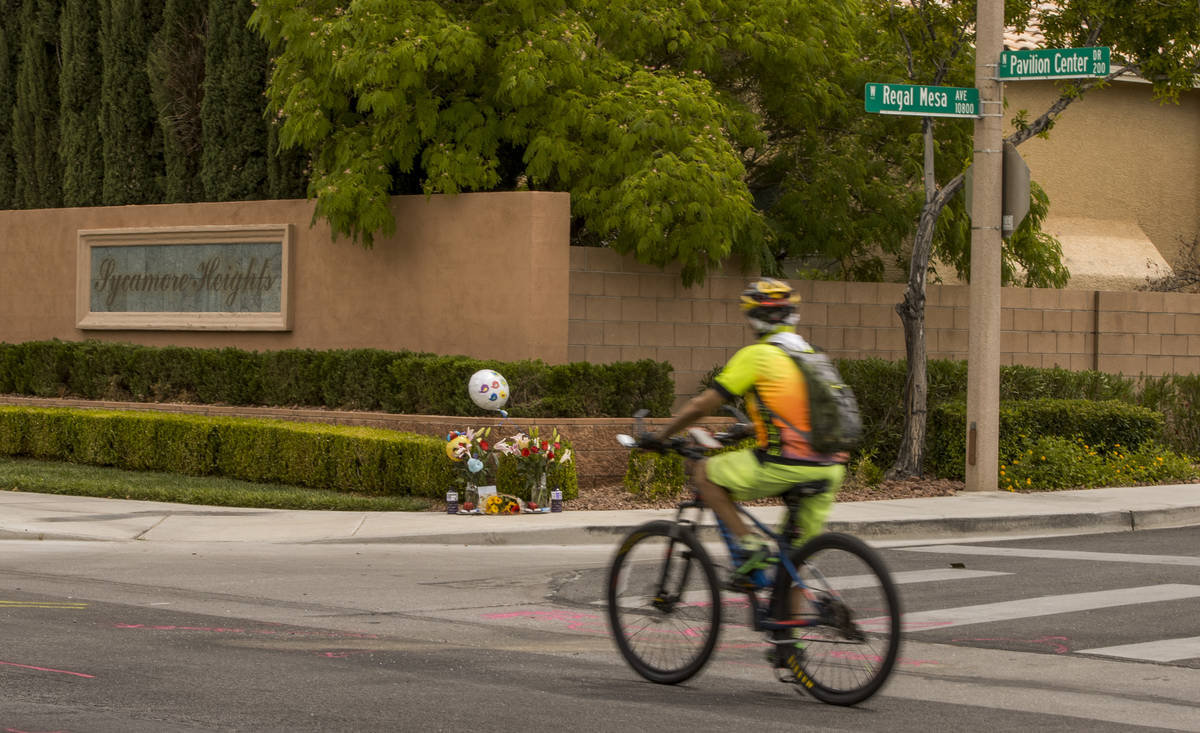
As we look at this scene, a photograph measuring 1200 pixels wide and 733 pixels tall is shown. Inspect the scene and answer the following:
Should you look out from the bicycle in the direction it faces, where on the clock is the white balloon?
The white balloon is roughly at 1 o'clock from the bicycle.

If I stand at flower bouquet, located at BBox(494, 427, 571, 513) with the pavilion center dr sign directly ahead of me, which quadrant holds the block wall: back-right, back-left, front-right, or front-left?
front-left

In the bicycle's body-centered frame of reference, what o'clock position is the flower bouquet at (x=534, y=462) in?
The flower bouquet is roughly at 1 o'clock from the bicycle.

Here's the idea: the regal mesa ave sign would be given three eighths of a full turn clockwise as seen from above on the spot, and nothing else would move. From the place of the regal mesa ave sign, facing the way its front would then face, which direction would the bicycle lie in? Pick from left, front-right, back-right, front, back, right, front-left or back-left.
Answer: left

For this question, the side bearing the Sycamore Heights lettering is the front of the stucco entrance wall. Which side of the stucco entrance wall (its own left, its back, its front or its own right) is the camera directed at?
front

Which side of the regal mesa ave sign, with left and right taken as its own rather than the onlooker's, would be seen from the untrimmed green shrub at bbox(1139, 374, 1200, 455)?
left

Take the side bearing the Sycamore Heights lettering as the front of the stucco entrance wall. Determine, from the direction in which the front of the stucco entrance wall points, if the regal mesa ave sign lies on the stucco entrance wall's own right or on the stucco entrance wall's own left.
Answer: on the stucco entrance wall's own left

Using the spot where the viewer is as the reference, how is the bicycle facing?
facing away from the viewer and to the left of the viewer

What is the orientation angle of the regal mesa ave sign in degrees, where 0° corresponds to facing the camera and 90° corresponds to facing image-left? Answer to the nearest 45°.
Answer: approximately 315°

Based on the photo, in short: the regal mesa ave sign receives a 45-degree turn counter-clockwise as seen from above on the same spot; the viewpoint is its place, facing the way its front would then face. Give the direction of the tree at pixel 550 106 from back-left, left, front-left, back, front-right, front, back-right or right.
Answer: back

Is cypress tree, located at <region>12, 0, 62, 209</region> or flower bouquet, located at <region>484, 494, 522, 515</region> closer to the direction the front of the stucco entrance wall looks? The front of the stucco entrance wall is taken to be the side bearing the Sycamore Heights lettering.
the flower bouquet

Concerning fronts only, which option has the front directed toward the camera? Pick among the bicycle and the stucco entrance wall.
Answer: the stucco entrance wall

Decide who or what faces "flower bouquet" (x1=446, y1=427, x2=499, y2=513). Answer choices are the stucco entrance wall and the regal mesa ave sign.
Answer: the stucco entrance wall

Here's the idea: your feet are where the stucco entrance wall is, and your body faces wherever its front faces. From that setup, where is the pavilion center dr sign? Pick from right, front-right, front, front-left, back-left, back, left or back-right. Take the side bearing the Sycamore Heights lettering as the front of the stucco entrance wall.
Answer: front-left

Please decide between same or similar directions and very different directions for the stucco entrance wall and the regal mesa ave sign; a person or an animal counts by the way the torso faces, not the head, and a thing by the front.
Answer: same or similar directions
